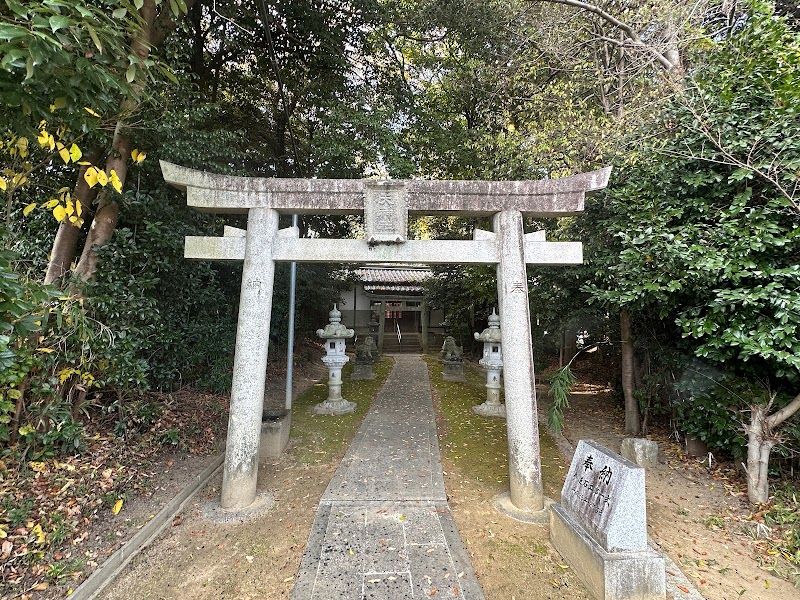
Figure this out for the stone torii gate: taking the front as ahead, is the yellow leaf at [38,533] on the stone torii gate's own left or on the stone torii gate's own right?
on the stone torii gate's own right

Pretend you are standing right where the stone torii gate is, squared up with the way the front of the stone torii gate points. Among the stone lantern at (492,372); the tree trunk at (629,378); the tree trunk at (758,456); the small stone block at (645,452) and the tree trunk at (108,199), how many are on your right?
1

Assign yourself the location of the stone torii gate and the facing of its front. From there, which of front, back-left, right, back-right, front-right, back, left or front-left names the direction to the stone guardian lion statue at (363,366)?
back

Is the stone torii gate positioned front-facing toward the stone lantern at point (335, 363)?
no

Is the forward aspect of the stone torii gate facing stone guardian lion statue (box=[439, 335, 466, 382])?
no

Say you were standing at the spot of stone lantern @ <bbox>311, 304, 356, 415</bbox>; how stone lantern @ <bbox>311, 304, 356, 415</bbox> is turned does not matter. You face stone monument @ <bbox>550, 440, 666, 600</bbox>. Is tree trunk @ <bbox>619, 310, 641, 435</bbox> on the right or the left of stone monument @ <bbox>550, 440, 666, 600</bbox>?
left

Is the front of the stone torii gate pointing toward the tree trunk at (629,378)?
no

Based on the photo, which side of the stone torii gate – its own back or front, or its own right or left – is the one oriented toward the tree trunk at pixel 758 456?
left

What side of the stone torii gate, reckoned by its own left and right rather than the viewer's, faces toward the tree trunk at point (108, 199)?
right

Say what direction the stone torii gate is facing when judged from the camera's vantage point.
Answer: facing the viewer

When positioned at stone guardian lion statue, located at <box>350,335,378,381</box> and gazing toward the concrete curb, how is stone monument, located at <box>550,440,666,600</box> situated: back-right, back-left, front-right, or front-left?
front-left

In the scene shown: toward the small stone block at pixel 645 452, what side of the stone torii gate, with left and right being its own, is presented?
left

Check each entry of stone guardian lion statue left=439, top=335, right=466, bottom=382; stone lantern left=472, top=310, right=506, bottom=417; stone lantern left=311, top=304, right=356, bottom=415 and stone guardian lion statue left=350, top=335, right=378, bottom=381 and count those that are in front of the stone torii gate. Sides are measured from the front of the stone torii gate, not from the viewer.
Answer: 0

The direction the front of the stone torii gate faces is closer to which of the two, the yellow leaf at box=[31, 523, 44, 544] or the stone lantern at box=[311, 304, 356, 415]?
the yellow leaf
